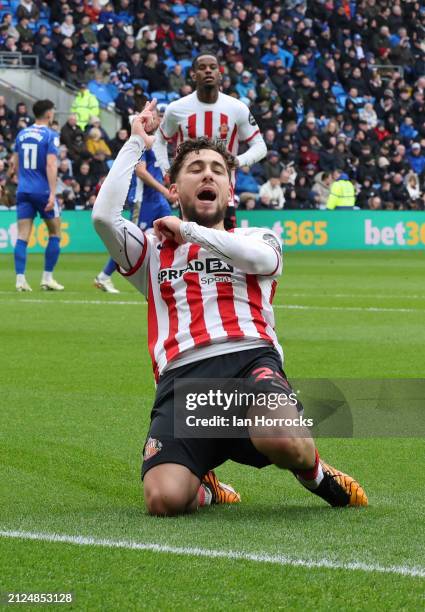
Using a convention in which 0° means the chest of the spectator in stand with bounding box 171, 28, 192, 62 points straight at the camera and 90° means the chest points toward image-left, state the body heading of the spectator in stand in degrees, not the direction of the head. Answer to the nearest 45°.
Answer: approximately 0°

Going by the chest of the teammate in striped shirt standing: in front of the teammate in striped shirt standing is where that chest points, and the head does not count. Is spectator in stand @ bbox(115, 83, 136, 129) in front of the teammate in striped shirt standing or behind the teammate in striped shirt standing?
behind

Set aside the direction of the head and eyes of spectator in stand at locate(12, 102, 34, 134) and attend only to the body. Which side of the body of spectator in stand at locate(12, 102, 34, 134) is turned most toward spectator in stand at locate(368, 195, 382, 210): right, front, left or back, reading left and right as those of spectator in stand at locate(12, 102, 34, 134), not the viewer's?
left

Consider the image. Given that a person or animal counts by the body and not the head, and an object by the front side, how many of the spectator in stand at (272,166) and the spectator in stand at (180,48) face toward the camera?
2

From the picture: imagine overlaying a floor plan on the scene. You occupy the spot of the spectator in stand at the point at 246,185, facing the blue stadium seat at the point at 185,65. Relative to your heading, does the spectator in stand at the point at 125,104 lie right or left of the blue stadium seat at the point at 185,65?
left

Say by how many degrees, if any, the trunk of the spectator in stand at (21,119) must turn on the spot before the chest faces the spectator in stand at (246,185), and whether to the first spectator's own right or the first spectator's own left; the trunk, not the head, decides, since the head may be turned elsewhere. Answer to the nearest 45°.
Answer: approximately 90° to the first spectator's own left

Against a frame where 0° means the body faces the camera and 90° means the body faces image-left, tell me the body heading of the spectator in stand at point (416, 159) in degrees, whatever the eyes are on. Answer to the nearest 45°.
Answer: approximately 0°

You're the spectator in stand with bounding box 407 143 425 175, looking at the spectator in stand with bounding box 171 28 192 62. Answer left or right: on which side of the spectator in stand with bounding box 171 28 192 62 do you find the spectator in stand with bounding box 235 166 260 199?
left
